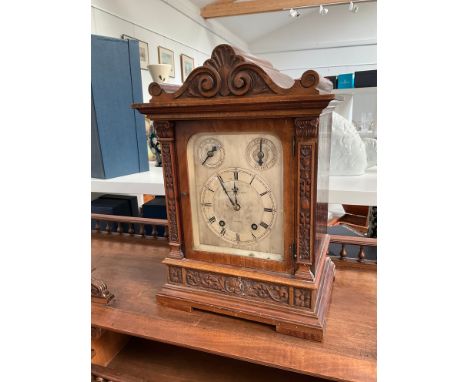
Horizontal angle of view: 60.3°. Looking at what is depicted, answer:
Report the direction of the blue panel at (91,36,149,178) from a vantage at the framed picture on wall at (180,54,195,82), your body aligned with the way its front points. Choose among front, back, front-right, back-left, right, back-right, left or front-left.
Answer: front-right

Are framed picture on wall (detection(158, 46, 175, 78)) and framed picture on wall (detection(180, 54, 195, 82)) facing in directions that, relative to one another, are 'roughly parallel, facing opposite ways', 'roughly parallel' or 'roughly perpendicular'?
roughly parallel

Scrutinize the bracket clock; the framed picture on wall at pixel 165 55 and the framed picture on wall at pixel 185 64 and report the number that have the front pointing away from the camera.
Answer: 0

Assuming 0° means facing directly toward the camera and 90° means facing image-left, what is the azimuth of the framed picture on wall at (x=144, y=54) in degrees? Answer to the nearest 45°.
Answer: approximately 315°

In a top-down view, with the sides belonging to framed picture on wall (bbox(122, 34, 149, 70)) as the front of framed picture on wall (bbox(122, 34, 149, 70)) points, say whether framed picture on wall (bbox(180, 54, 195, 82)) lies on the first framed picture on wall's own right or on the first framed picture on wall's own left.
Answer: on the first framed picture on wall's own left

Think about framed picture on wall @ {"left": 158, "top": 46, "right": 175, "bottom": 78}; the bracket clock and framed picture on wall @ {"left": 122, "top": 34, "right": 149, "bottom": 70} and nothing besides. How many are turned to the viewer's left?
0

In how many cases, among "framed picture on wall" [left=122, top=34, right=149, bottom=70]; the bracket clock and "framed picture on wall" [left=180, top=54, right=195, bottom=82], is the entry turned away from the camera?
0

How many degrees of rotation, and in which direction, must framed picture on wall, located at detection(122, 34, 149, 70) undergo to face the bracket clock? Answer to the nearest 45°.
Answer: approximately 45° to its right

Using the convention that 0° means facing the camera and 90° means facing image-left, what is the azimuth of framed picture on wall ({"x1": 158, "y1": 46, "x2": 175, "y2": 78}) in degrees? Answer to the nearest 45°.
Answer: approximately 315°

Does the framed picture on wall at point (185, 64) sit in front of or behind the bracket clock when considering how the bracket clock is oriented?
behind

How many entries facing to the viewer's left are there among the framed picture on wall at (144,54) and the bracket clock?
0

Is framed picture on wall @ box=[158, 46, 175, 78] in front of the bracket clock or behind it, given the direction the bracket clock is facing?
behind

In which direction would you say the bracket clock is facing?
toward the camera

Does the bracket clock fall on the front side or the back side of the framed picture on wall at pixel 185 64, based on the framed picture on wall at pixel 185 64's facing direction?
on the front side

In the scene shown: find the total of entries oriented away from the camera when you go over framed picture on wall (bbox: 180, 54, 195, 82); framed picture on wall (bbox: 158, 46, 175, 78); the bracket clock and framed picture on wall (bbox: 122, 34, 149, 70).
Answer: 0
